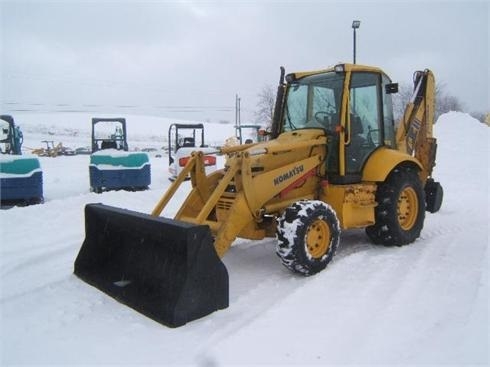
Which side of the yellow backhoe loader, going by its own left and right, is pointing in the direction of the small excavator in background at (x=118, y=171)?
right

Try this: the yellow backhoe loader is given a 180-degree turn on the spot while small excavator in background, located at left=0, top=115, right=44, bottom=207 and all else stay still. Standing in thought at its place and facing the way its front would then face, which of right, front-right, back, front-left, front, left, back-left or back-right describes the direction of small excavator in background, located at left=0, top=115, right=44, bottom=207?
left

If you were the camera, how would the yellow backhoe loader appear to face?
facing the viewer and to the left of the viewer
